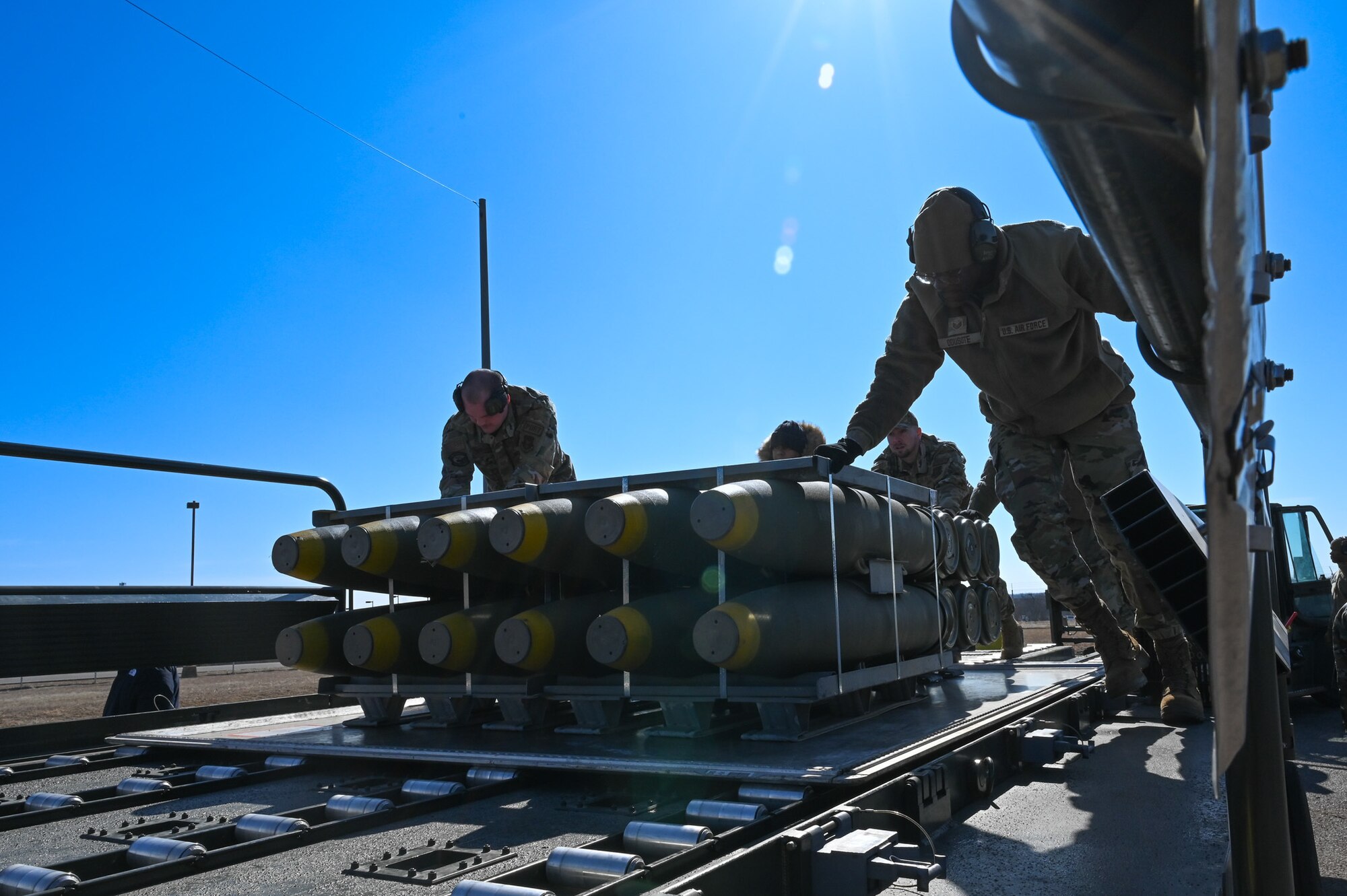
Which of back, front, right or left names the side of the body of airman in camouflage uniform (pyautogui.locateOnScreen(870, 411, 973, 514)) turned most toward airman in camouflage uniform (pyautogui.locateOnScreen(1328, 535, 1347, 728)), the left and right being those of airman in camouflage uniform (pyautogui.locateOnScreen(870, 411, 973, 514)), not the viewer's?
left

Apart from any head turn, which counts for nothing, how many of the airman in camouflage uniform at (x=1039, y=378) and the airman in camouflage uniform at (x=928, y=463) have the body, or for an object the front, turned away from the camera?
0

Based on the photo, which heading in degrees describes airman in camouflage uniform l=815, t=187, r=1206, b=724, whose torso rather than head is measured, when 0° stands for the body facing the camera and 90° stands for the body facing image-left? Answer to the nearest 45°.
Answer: approximately 45°

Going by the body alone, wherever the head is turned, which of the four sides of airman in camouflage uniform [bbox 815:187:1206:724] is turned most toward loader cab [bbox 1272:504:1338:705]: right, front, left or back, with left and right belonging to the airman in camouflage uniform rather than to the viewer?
back

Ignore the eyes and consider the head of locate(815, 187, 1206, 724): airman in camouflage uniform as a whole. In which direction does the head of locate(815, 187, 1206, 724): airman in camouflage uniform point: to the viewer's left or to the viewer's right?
to the viewer's left
